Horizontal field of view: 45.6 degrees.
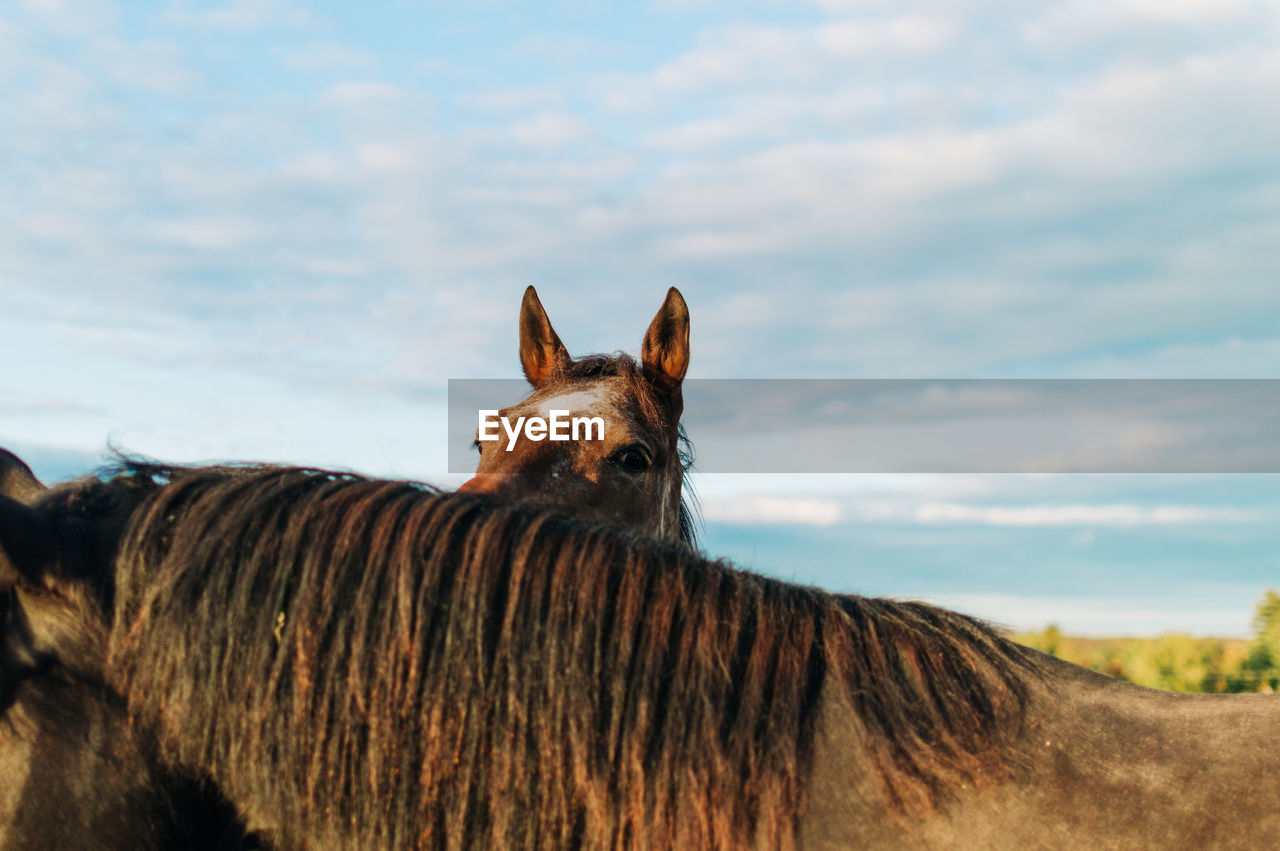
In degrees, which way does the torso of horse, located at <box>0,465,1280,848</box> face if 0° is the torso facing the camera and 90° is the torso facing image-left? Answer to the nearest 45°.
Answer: approximately 90°

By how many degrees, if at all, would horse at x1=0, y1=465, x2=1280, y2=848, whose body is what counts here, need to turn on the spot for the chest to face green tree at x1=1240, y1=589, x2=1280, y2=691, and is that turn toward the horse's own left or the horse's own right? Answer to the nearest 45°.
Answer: approximately 135° to the horse's own right
